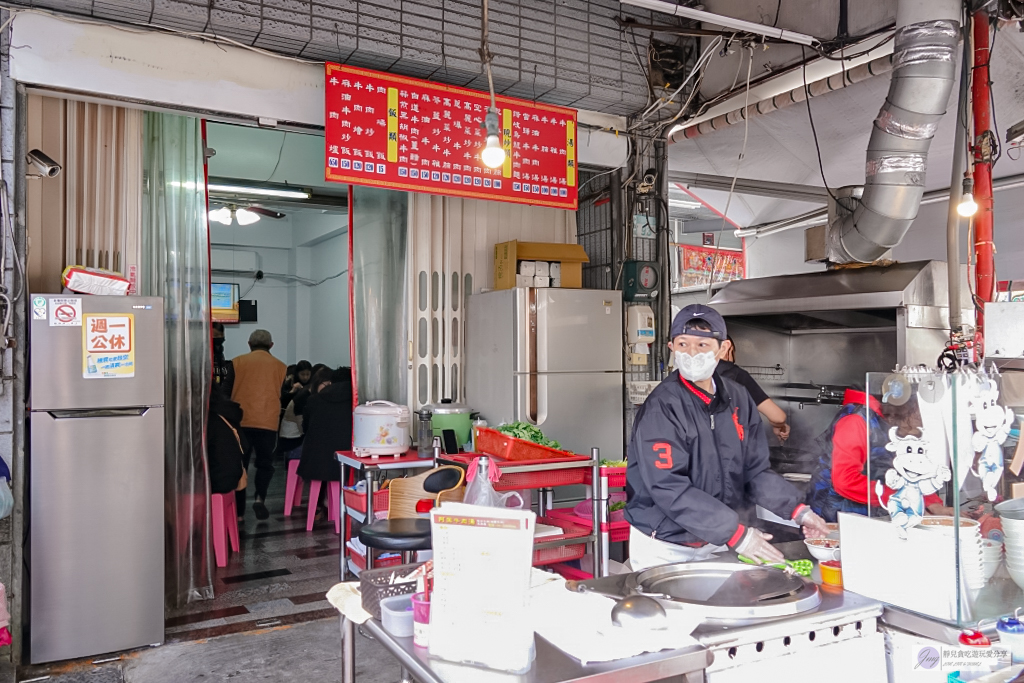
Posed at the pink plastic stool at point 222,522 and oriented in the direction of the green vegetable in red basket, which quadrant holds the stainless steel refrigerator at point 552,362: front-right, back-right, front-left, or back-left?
front-left

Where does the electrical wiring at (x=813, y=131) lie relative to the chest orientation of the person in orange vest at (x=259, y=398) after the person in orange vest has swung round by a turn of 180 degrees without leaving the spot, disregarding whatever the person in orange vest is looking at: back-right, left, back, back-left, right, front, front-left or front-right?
front-left

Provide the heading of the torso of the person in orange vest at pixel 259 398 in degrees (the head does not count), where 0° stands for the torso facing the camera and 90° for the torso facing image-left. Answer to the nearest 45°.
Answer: approximately 180°

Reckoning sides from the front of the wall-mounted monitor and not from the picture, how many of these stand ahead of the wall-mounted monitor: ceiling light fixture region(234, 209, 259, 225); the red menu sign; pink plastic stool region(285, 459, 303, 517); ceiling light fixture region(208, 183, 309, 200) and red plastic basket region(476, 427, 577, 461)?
5

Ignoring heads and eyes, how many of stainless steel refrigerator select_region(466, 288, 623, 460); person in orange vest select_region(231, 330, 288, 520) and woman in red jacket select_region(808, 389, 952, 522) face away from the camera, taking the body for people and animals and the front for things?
1

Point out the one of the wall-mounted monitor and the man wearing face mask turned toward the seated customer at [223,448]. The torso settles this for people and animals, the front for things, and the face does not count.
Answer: the wall-mounted monitor

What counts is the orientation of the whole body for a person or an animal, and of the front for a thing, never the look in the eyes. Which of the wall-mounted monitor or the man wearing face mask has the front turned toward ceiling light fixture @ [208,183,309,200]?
the wall-mounted monitor

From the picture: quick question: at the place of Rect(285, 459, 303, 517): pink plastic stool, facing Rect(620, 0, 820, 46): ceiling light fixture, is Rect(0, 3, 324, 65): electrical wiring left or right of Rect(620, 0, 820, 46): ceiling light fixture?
right

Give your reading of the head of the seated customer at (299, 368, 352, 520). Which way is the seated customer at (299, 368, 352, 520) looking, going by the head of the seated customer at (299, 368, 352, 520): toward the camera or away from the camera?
away from the camera

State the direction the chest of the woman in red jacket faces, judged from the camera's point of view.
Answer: to the viewer's right

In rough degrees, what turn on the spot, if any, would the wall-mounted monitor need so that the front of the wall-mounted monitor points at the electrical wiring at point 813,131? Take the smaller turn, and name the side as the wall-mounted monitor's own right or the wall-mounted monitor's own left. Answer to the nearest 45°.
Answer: approximately 45° to the wall-mounted monitor's own left

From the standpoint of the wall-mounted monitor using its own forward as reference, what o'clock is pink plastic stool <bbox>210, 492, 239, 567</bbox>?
The pink plastic stool is roughly at 12 o'clock from the wall-mounted monitor.

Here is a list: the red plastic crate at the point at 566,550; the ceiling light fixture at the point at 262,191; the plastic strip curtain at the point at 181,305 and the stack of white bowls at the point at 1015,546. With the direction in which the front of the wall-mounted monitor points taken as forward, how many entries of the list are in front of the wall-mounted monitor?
4

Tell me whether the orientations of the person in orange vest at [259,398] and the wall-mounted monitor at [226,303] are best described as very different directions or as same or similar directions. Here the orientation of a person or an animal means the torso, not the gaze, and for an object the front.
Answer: very different directions

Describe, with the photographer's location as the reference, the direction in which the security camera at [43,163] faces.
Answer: facing the viewer and to the right of the viewer

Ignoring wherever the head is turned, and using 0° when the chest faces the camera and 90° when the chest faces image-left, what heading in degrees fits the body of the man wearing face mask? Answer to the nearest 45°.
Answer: approximately 315°

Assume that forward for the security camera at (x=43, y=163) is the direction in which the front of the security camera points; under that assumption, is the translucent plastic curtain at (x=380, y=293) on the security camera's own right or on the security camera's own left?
on the security camera's own left

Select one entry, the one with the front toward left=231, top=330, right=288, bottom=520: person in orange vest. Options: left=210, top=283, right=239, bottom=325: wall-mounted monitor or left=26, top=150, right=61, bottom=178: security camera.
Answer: the wall-mounted monitor

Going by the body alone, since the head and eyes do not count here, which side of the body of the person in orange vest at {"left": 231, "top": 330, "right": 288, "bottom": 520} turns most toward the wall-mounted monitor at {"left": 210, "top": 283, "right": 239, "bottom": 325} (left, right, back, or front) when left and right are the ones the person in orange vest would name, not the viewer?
front

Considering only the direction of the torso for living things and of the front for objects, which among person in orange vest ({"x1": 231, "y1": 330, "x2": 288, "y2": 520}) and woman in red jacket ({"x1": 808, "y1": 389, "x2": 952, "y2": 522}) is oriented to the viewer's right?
the woman in red jacket

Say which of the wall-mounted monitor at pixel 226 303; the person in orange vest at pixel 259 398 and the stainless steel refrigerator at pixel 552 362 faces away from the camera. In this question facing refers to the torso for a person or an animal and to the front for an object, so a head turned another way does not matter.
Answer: the person in orange vest
